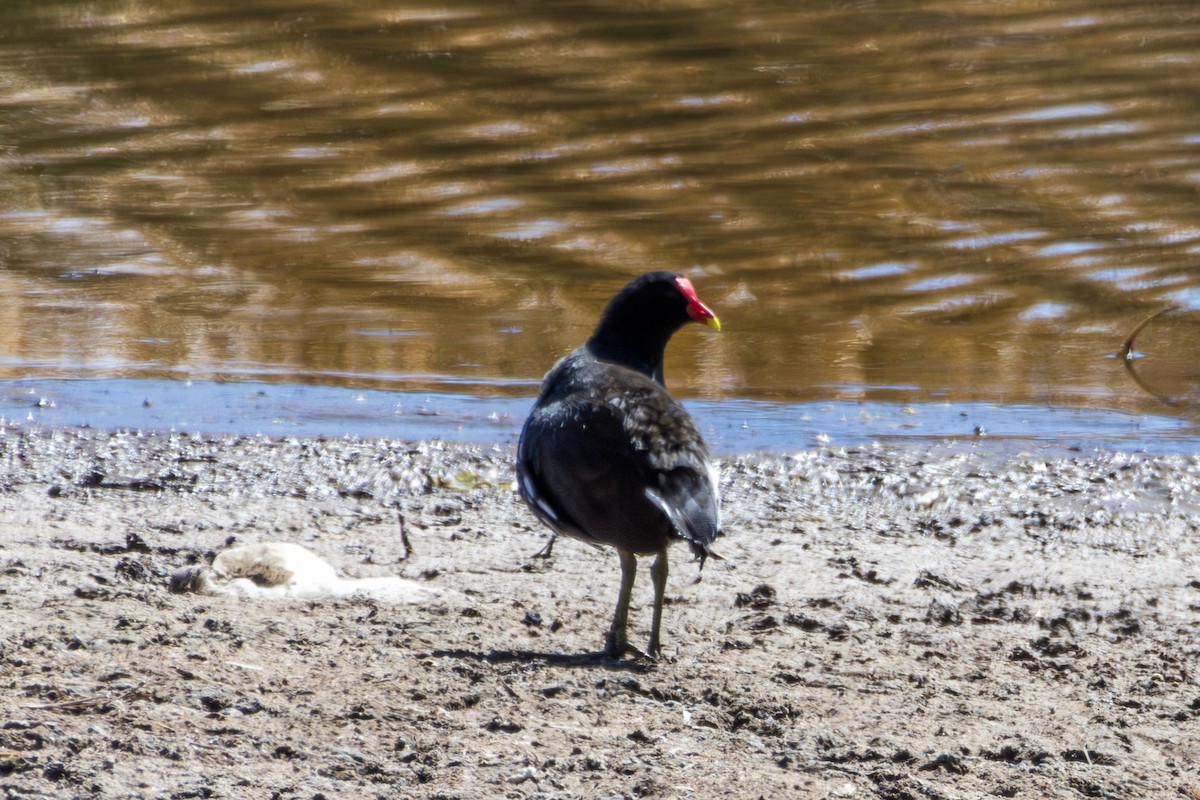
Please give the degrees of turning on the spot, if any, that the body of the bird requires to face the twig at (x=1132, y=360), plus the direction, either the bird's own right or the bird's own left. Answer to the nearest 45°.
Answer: approximately 90° to the bird's own right

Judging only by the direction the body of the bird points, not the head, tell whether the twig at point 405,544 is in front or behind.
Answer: in front

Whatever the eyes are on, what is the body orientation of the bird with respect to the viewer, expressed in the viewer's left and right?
facing away from the viewer and to the left of the viewer

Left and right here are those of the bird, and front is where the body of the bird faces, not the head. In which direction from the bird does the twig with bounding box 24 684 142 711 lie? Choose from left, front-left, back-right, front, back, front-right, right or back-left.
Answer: left

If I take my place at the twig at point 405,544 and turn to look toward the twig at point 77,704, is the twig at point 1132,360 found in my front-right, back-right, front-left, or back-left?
back-left
